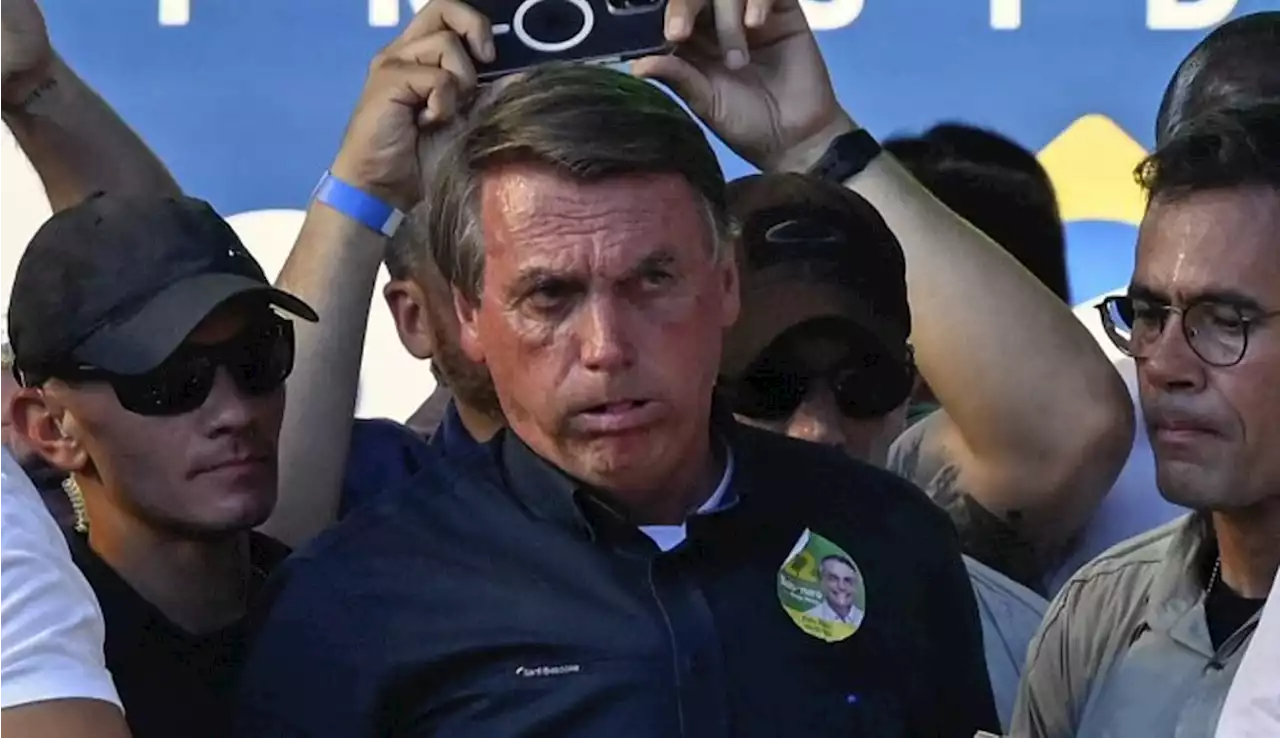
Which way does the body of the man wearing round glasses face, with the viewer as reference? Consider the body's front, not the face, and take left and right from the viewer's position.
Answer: facing the viewer and to the left of the viewer

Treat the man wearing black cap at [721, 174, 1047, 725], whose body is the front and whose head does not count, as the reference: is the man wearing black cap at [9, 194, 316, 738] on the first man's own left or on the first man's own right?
on the first man's own right

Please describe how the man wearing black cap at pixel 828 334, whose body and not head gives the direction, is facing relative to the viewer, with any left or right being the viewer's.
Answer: facing the viewer

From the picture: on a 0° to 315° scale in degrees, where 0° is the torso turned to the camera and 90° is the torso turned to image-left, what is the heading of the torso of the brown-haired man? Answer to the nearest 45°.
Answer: approximately 0°

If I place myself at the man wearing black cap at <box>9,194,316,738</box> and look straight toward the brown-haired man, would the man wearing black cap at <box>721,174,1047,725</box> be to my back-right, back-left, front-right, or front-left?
front-left

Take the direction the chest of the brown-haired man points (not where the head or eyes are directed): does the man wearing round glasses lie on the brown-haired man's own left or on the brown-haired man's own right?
on the brown-haired man's own left

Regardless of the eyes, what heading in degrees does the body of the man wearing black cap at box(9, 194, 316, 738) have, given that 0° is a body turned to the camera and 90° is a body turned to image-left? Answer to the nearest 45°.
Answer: approximately 315°

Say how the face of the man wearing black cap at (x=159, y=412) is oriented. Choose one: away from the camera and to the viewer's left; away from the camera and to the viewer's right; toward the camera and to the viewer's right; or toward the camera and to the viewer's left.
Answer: toward the camera and to the viewer's right

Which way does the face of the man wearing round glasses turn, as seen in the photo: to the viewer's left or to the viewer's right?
to the viewer's left

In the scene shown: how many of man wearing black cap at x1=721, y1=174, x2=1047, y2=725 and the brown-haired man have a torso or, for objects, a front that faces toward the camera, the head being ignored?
2

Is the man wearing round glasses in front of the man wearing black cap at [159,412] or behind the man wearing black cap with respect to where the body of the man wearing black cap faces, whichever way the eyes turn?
in front
